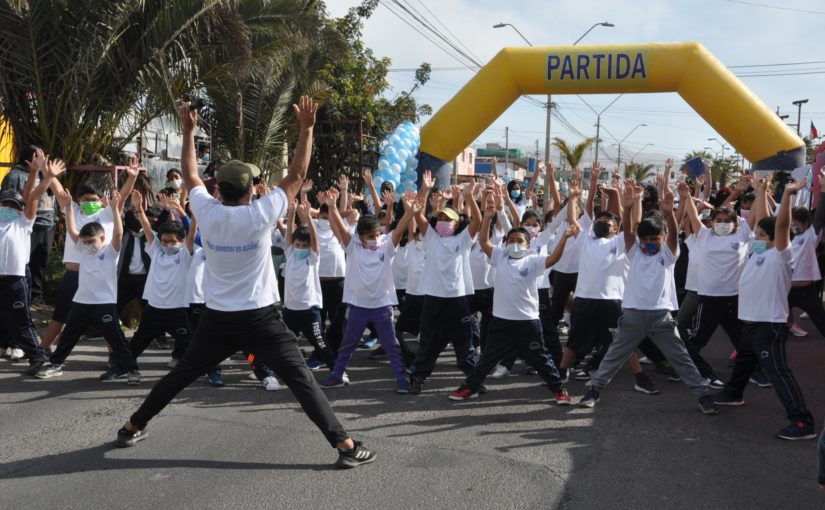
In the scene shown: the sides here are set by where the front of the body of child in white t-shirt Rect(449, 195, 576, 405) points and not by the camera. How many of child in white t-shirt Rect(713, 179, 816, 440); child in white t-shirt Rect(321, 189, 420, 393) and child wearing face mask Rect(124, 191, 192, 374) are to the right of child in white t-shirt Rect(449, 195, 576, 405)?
2

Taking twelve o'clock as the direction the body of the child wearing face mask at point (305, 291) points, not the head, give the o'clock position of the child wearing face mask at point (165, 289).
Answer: the child wearing face mask at point (165, 289) is roughly at 3 o'clock from the child wearing face mask at point (305, 291).

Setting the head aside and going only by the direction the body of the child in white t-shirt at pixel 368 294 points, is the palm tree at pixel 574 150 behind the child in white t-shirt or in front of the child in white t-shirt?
behind

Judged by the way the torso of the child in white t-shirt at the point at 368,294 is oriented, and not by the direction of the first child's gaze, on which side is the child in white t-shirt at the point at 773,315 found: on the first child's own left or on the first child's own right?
on the first child's own left

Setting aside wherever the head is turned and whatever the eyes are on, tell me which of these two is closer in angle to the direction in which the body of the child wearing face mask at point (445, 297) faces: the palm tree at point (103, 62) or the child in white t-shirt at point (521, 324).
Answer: the child in white t-shirt

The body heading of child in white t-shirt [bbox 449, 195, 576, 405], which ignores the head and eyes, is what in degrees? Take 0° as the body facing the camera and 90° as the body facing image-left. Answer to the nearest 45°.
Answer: approximately 0°

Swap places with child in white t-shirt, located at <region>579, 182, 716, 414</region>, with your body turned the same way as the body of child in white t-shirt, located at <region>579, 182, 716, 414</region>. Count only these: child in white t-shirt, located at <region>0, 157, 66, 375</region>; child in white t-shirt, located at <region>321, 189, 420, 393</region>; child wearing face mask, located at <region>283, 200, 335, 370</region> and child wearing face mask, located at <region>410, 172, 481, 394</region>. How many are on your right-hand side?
4

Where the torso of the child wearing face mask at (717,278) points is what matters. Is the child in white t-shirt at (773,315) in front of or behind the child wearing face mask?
in front

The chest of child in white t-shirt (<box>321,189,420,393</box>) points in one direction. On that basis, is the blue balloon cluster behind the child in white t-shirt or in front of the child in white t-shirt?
behind
